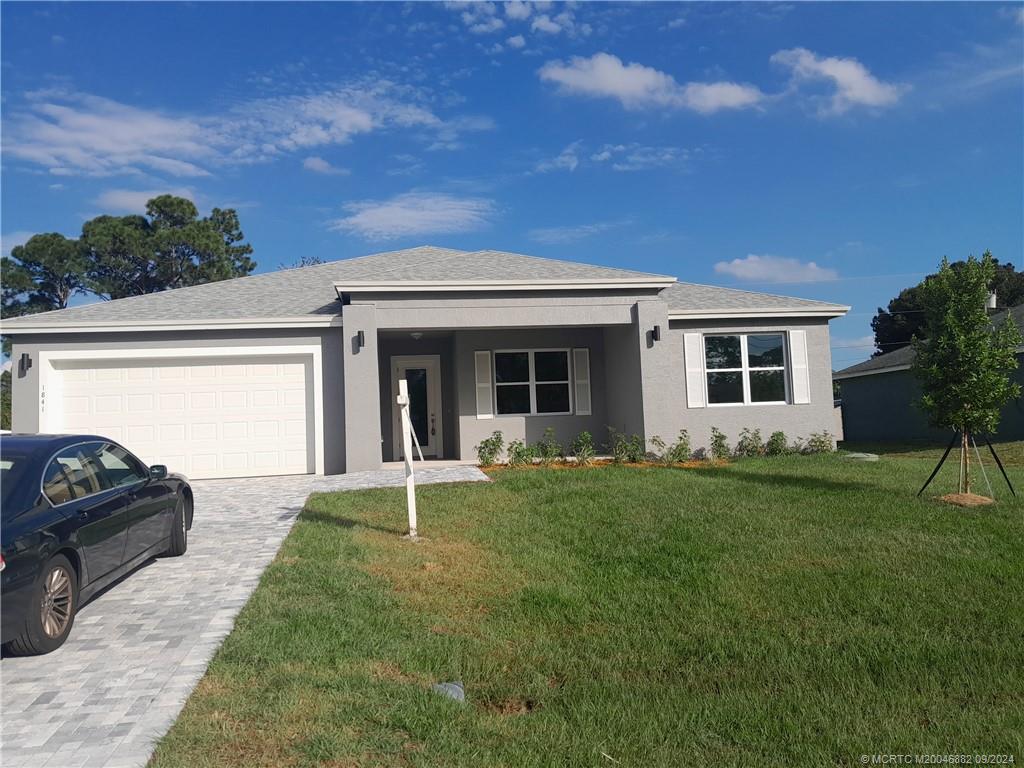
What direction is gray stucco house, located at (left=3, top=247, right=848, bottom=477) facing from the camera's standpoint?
toward the camera

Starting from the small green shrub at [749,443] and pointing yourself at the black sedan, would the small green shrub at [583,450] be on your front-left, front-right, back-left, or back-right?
front-right

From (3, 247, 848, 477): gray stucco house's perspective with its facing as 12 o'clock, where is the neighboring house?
The neighboring house is roughly at 8 o'clock from the gray stucco house.

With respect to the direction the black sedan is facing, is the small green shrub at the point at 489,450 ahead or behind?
ahead

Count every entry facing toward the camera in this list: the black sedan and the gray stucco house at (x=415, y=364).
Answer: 1

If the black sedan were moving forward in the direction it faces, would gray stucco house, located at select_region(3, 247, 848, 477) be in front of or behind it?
in front

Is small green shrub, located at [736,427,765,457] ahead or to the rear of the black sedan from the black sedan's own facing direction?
ahead

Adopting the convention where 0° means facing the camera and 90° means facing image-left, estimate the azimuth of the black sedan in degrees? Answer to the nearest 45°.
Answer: approximately 225°

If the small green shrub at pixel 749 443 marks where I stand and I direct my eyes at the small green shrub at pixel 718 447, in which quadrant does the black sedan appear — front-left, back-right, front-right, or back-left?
front-left

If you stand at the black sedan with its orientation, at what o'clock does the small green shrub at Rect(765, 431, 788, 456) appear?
The small green shrub is roughly at 1 o'clock from the black sedan.

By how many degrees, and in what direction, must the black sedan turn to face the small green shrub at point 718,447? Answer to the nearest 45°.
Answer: approximately 45° to its right

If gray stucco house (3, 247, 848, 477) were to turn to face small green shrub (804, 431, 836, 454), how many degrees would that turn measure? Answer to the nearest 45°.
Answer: approximately 90° to its left

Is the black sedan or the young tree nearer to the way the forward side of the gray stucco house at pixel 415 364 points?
the black sedan

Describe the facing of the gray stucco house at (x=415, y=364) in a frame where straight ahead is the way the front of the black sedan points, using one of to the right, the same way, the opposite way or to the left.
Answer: the opposite way

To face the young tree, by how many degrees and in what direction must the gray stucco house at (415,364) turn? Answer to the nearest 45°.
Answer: approximately 45° to its left
